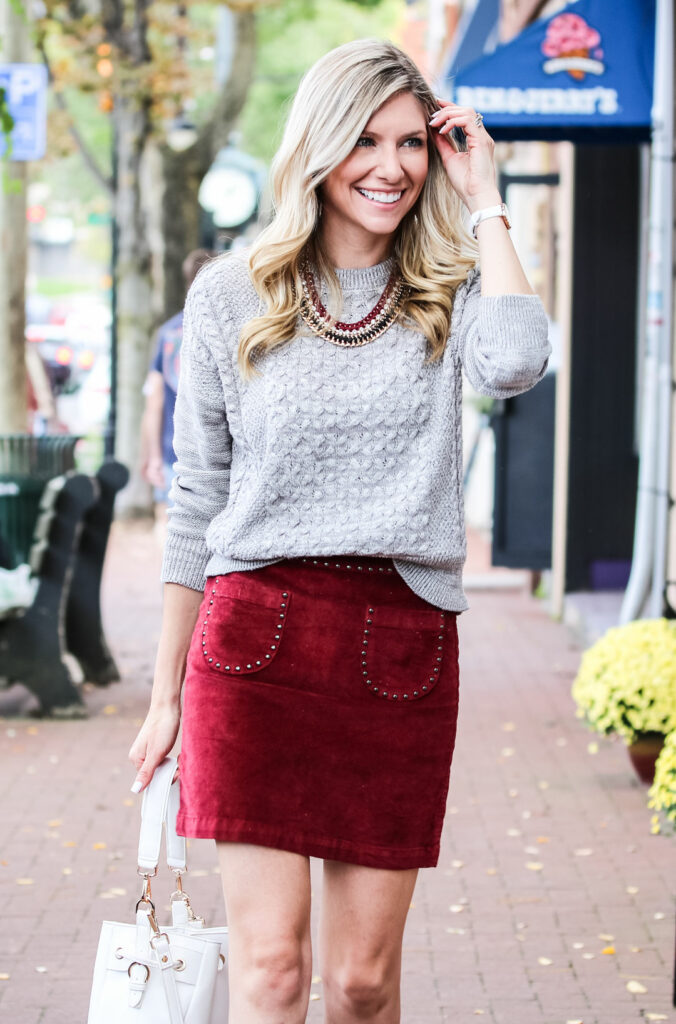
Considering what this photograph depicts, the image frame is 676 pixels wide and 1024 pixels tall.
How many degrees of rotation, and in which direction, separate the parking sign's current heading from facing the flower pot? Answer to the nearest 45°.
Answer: approximately 45° to its left

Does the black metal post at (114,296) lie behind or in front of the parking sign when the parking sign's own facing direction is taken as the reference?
behind

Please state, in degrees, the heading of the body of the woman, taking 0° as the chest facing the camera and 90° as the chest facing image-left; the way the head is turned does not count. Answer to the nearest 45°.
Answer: approximately 0°

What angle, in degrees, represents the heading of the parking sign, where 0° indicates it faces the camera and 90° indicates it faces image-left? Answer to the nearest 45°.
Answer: approximately 0°

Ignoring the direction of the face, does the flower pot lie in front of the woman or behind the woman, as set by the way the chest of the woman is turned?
behind

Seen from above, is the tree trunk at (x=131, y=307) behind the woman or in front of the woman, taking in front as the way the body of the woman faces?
behind

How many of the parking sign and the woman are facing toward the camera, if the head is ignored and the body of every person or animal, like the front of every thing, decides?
2
